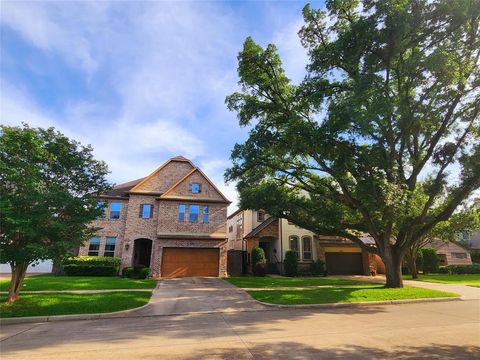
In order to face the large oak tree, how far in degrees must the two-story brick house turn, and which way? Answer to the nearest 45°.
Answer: approximately 45° to its left

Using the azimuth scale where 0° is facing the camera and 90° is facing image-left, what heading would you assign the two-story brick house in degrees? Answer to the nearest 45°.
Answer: approximately 0°

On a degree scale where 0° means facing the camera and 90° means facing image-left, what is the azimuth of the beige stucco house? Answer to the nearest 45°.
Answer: approximately 0°

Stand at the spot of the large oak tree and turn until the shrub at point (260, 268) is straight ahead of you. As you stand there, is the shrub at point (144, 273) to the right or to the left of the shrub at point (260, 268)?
left

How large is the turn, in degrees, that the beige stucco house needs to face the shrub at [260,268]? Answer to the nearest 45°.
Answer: approximately 45° to its right

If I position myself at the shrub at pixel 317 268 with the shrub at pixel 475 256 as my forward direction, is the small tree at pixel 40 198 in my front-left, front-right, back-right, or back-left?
back-right

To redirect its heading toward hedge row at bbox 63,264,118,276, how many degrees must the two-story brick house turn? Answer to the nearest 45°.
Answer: approximately 90° to its right

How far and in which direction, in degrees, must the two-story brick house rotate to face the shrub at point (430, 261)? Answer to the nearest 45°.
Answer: approximately 90° to its left

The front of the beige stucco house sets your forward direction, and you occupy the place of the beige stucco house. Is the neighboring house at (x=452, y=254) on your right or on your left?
on your left

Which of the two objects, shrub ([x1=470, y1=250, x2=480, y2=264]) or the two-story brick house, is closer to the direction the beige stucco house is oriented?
the two-story brick house

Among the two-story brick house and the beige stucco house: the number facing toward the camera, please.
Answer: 2

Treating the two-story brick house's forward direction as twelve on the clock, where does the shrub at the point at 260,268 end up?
The shrub is roughly at 9 o'clock from the two-story brick house.
